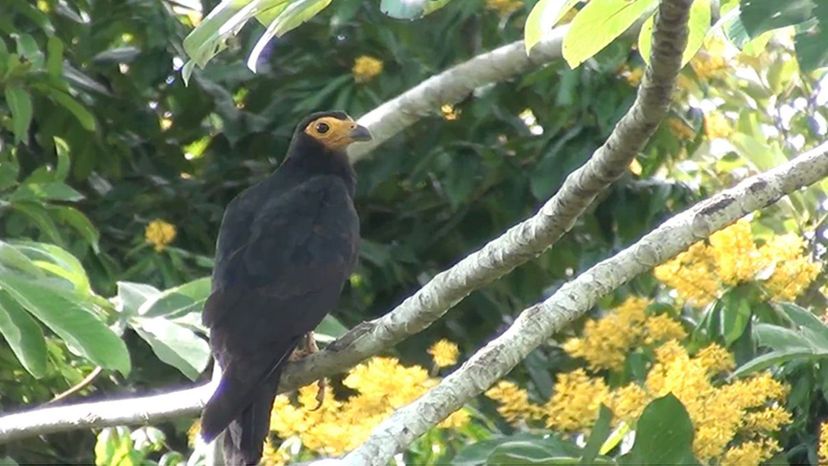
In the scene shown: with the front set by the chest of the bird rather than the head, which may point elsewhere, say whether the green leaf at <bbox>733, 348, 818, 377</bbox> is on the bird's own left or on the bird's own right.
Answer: on the bird's own right

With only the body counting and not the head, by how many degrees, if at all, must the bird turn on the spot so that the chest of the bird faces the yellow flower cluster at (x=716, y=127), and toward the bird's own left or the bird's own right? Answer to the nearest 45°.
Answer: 0° — it already faces it

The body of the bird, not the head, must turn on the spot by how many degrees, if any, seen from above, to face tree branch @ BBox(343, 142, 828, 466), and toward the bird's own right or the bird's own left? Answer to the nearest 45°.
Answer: approximately 90° to the bird's own right

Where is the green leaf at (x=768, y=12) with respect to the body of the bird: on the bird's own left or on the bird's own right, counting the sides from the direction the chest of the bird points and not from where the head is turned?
on the bird's own right

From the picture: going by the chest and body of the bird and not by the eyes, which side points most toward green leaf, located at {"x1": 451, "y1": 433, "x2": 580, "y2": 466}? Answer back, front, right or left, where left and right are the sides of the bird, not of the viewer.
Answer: right

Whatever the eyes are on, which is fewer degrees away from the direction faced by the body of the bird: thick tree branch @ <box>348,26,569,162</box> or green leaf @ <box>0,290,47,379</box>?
the thick tree branch

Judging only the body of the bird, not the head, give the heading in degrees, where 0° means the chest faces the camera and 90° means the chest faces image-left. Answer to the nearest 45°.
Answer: approximately 225°

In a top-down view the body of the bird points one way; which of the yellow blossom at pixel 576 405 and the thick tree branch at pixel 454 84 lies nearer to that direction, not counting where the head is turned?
the thick tree branch

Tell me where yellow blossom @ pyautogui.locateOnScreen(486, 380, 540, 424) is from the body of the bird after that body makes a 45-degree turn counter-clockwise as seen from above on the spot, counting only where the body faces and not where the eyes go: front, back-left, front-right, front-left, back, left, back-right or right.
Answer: back-right

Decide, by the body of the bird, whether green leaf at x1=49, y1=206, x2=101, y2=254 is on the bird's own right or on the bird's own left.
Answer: on the bird's own left
